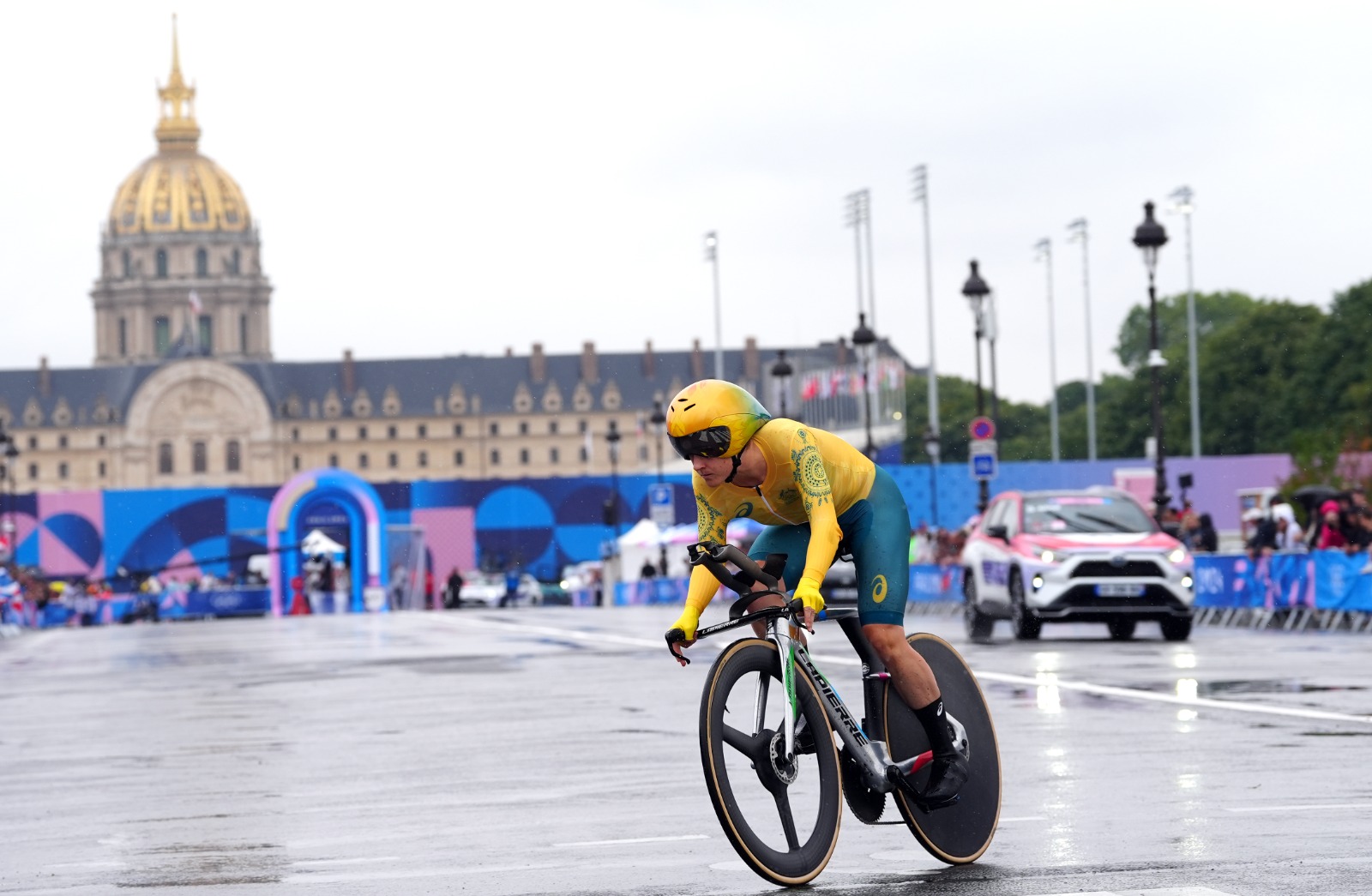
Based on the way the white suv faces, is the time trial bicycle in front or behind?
in front

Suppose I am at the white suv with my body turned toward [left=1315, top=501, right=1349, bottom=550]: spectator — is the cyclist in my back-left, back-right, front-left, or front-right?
back-right

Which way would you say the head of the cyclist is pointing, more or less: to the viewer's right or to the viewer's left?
to the viewer's left

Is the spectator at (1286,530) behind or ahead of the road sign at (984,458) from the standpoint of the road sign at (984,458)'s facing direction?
ahead

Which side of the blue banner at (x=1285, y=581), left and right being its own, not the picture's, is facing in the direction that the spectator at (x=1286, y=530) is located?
back

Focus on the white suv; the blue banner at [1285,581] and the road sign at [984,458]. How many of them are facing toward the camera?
3

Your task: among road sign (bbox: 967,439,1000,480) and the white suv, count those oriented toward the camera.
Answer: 2

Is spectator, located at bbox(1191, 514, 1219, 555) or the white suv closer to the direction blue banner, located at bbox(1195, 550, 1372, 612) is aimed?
the white suv
